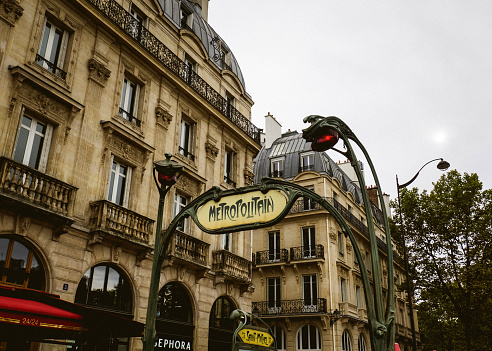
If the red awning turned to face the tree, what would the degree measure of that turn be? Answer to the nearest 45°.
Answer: approximately 90° to its left

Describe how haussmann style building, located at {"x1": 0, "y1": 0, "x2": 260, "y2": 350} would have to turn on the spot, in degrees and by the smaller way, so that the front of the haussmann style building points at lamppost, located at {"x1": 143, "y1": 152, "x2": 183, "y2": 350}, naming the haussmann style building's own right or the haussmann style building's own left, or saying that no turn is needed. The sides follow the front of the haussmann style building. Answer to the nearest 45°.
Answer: approximately 45° to the haussmann style building's own right

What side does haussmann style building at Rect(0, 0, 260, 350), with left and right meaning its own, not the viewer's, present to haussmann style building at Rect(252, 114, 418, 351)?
left

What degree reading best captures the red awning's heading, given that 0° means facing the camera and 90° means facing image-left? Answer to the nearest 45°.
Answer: approximately 315°

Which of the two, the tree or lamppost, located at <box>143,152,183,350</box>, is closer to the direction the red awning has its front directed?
the lamppost
